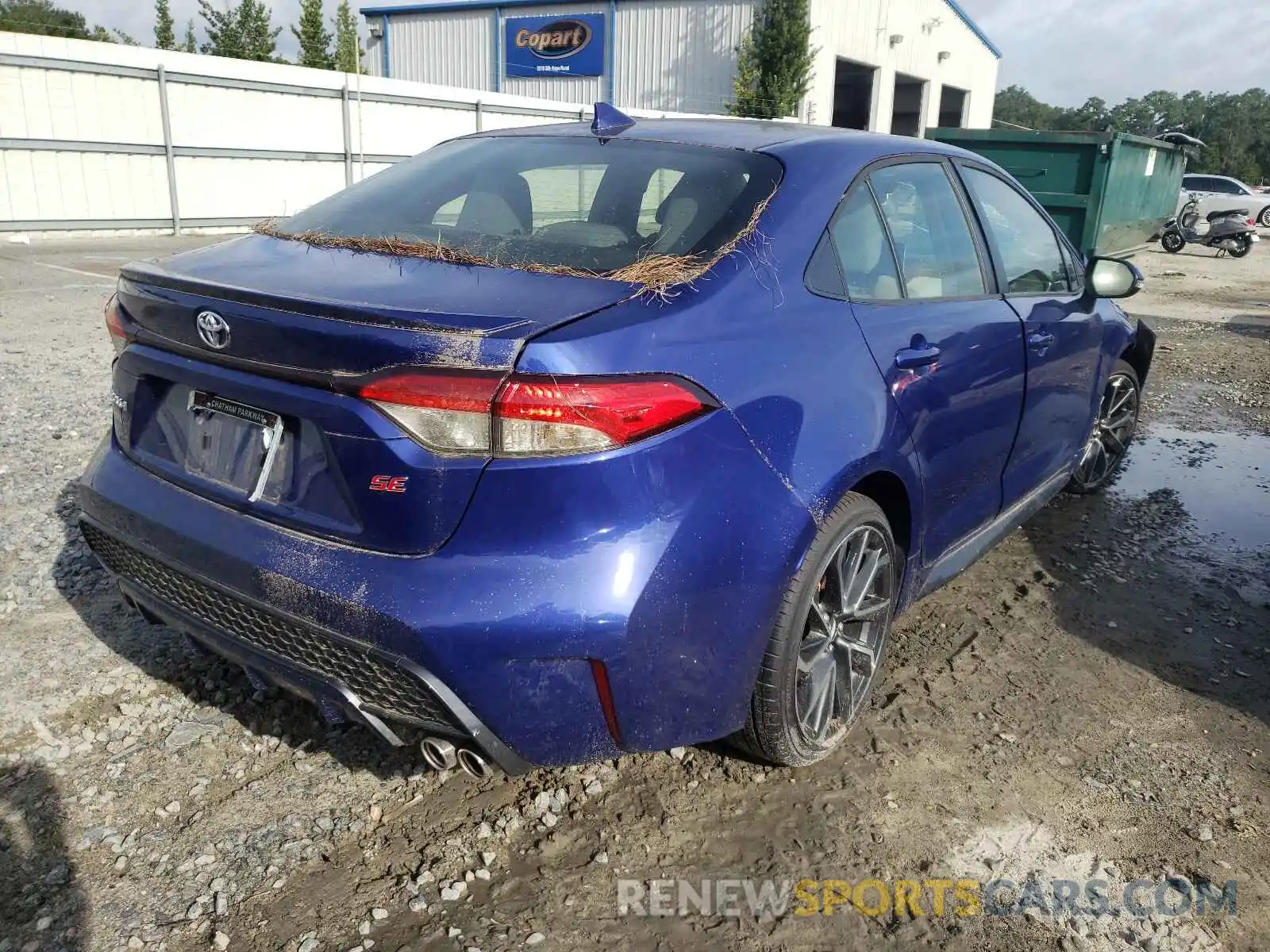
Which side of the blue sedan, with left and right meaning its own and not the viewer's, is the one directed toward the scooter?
front

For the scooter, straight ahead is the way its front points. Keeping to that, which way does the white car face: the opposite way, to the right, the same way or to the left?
the opposite way

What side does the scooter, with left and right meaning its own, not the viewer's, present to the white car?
right

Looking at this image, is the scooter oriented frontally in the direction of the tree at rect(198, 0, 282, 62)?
yes

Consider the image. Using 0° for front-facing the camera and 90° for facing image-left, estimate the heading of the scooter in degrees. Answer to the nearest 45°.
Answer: approximately 90°

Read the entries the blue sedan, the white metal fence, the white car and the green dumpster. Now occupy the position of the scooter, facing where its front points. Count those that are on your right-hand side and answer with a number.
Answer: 1

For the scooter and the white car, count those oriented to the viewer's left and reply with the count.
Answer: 1

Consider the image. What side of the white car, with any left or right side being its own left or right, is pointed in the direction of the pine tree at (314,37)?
back

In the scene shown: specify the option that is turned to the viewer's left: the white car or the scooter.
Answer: the scooter

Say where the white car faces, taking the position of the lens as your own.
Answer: facing to the right of the viewer

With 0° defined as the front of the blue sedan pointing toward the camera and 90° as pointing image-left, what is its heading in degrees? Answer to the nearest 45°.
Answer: approximately 225°

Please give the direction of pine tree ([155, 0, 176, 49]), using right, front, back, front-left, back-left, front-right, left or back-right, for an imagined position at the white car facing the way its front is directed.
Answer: back

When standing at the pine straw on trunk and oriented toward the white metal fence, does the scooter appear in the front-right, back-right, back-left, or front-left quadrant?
front-right
